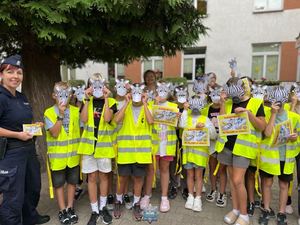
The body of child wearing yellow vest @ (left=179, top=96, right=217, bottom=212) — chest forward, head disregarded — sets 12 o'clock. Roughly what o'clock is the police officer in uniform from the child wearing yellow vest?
The police officer in uniform is roughly at 2 o'clock from the child wearing yellow vest.

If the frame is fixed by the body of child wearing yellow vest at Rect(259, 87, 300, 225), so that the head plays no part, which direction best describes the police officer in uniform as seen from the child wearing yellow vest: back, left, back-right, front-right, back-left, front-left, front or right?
front-right

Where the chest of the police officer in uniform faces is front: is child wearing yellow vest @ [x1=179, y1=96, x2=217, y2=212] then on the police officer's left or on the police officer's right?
on the police officer's left

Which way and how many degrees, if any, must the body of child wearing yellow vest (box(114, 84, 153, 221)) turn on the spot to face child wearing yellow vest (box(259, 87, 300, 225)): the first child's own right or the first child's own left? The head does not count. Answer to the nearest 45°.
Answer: approximately 90° to the first child's own left

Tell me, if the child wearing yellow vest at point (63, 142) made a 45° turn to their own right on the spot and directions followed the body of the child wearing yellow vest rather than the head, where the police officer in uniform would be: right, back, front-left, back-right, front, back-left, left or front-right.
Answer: front

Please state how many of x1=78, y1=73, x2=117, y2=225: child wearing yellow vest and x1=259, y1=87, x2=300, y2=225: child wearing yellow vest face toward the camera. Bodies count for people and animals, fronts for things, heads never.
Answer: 2

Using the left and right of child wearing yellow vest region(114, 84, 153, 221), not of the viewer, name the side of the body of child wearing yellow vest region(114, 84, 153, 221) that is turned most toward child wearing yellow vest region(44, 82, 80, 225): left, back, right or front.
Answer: right

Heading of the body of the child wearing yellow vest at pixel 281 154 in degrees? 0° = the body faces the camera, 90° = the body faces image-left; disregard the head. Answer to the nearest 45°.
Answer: approximately 0°

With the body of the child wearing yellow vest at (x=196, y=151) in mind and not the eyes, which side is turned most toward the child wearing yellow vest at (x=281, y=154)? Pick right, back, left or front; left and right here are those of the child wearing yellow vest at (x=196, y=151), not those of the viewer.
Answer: left

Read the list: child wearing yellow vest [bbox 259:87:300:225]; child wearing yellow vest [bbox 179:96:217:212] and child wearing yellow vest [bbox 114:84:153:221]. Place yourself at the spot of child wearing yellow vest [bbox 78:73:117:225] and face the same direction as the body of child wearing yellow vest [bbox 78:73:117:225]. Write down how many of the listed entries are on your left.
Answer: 3
